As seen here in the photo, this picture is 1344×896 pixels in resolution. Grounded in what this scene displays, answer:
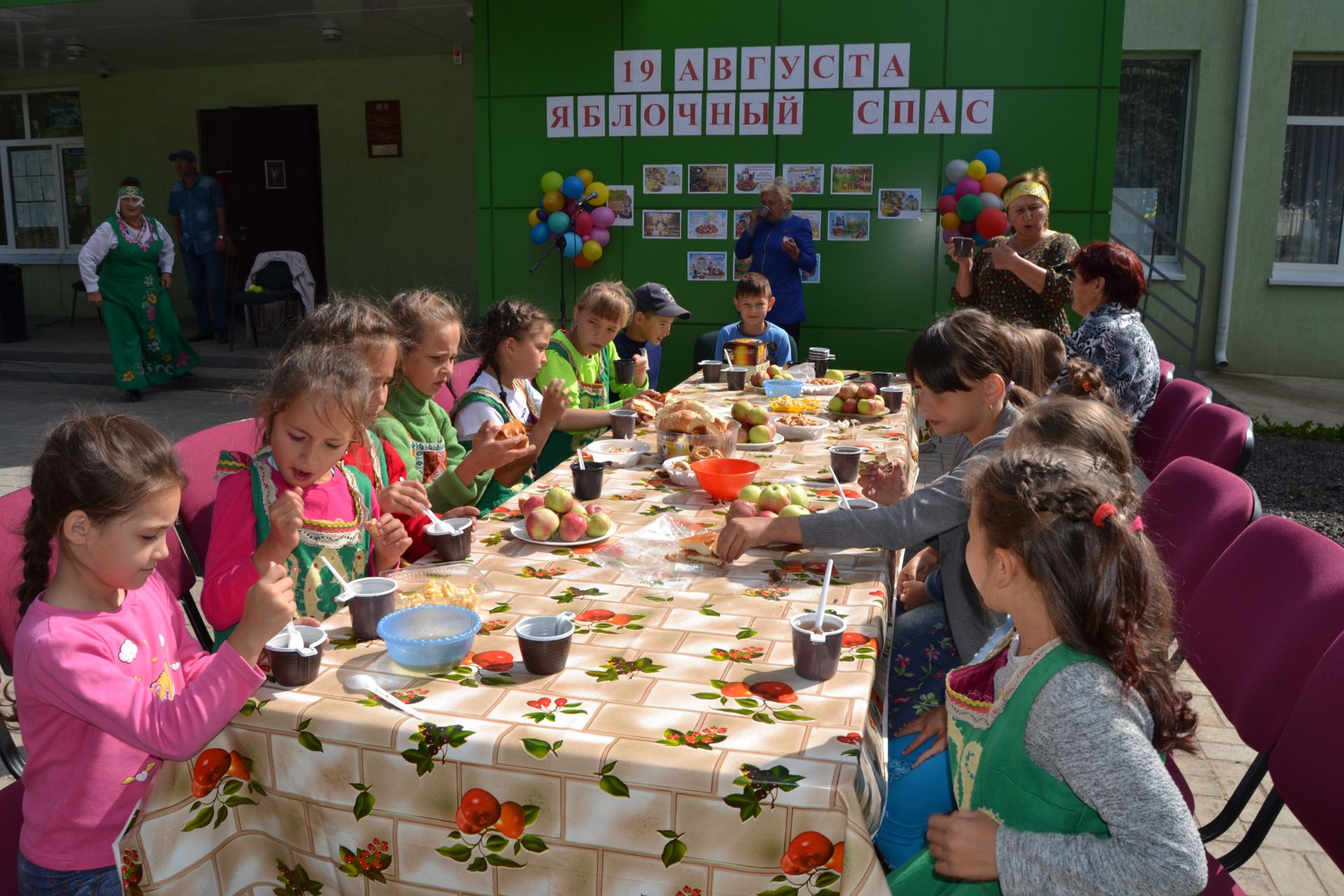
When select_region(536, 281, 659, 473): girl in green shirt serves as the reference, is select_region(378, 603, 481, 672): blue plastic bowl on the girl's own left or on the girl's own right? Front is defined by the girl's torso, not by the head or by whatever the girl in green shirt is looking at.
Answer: on the girl's own right

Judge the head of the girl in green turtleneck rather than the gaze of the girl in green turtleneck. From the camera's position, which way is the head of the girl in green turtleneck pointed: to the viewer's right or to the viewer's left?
to the viewer's right

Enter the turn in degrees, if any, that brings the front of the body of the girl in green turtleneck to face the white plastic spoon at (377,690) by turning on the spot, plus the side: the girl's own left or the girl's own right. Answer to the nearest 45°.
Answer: approximately 45° to the girl's own right

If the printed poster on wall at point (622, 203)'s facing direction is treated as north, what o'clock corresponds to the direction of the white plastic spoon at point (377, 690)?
The white plastic spoon is roughly at 12 o'clock from the printed poster on wall.

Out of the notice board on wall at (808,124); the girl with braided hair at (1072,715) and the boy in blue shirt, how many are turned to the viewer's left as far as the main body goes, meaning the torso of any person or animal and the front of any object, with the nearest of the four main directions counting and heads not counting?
1

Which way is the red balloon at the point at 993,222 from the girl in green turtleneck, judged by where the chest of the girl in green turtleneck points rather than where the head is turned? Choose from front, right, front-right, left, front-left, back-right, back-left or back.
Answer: left

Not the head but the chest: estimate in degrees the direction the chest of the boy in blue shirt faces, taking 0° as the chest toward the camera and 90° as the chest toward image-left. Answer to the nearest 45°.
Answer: approximately 0°

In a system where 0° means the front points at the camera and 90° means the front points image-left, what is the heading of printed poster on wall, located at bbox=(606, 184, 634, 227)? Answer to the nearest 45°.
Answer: approximately 0°

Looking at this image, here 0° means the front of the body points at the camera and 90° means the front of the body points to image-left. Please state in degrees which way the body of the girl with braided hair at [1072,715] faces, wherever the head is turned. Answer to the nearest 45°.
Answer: approximately 90°

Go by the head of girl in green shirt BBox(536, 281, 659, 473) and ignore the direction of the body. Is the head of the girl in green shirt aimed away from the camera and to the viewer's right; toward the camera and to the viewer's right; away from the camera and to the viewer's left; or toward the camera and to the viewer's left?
toward the camera and to the viewer's right
